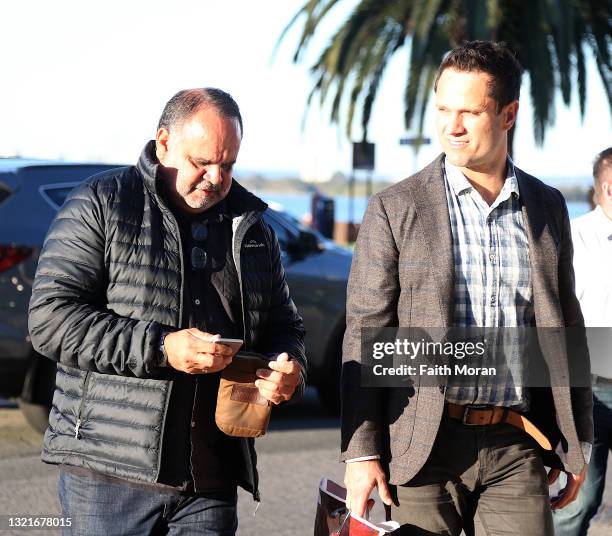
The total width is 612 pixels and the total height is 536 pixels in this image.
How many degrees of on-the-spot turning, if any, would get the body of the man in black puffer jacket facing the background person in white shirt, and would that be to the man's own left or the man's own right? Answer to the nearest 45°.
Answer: approximately 90° to the man's own left

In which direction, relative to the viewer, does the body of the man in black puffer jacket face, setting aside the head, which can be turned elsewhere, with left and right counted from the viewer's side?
facing the viewer and to the right of the viewer

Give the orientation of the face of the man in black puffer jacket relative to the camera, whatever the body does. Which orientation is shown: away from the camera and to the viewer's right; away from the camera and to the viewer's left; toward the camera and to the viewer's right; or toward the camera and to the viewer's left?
toward the camera and to the viewer's right

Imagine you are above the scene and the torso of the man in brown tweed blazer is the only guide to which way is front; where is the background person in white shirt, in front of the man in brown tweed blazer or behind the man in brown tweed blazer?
behind

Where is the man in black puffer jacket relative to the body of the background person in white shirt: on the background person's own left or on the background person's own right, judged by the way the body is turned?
on the background person's own right

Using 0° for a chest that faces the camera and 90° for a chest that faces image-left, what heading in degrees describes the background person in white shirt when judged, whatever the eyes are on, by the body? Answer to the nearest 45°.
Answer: approximately 315°

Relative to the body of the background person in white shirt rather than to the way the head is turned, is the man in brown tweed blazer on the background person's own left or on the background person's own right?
on the background person's own right

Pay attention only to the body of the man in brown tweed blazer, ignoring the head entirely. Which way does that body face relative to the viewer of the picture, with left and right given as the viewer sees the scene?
facing the viewer

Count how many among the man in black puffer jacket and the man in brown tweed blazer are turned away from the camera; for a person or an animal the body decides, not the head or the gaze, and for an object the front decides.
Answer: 0

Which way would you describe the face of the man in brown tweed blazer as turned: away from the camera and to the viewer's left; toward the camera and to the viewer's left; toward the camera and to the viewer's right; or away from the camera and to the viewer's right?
toward the camera and to the viewer's left

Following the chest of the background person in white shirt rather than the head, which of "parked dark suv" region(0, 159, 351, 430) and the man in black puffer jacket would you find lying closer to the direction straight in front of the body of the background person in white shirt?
the man in black puffer jacket

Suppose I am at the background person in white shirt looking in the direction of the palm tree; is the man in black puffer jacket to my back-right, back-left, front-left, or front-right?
back-left

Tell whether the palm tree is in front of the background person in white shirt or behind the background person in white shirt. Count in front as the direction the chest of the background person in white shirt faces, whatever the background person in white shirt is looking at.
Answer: behind

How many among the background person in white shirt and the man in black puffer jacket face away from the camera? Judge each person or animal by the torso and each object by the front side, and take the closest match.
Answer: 0

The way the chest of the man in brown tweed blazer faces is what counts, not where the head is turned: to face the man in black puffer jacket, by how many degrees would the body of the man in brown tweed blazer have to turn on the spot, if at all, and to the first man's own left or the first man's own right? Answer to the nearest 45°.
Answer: approximately 90° to the first man's own right

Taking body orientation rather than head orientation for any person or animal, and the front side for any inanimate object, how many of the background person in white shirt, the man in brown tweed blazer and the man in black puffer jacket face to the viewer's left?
0

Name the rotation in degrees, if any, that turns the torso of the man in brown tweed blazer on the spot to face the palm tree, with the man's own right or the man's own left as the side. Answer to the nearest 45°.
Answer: approximately 180°
